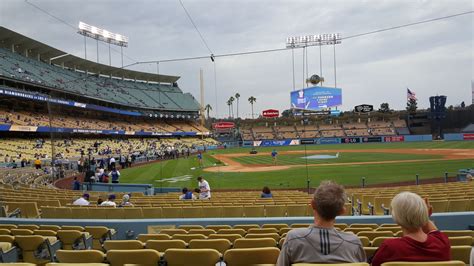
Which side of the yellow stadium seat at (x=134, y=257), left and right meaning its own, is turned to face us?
back

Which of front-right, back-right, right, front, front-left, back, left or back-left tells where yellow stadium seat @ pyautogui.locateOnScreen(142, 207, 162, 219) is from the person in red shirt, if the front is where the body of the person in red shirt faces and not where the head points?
front-left

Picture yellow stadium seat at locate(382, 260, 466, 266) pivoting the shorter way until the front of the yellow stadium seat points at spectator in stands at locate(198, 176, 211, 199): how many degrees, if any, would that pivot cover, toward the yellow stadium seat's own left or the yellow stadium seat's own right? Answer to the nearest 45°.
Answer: approximately 45° to the yellow stadium seat's own left

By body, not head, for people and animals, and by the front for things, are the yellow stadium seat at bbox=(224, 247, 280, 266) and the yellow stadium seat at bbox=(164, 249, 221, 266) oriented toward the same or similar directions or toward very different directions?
same or similar directions

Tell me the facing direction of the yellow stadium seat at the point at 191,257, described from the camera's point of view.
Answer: facing away from the viewer

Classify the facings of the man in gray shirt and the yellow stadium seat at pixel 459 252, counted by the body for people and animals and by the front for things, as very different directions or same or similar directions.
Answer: same or similar directions

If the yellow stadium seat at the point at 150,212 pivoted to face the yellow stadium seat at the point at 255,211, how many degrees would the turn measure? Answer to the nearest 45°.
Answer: approximately 90° to its right

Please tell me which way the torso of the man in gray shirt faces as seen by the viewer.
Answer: away from the camera

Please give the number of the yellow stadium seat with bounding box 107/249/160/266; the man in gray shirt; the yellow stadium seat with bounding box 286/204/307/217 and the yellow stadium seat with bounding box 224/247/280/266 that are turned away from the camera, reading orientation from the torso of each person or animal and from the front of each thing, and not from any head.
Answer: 4

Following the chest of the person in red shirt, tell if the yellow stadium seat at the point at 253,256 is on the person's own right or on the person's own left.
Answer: on the person's own left

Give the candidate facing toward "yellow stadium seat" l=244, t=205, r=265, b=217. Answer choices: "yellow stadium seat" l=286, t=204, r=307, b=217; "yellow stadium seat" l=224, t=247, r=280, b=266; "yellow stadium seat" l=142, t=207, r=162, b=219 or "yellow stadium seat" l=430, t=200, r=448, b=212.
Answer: "yellow stadium seat" l=224, t=247, r=280, b=266

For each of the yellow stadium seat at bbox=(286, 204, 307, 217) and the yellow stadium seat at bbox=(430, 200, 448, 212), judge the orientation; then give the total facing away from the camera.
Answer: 2

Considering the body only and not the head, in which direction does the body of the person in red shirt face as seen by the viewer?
away from the camera

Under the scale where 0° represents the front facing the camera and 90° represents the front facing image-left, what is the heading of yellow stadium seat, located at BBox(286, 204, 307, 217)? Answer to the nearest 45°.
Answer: approximately 180°

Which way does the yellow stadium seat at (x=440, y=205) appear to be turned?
away from the camera

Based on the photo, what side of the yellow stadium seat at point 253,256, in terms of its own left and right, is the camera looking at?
back

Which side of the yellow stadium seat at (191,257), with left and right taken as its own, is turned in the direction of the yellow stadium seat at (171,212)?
front

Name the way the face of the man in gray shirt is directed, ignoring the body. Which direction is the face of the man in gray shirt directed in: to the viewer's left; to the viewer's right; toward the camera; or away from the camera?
away from the camera
